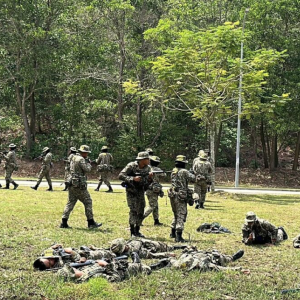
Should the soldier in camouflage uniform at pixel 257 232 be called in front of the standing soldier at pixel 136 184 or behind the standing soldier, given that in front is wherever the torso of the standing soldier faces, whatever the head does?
in front

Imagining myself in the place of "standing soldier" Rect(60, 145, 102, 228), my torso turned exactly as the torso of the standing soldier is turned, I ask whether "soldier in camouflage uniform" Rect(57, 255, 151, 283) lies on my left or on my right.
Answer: on my right

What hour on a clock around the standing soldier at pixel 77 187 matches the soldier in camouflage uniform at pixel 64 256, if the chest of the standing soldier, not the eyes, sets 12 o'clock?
The soldier in camouflage uniform is roughly at 3 o'clock from the standing soldier.

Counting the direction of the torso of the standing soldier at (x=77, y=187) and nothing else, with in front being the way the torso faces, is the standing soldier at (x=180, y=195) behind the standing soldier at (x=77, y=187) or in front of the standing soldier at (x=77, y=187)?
in front

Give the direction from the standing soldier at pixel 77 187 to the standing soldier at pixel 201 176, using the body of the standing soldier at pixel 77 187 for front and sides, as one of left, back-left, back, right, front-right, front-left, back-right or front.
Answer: front-left

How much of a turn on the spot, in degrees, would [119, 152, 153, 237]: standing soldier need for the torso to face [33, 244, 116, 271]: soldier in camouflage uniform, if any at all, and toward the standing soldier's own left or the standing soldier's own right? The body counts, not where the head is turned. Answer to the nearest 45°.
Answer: approximately 90° to the standing soldier's own right

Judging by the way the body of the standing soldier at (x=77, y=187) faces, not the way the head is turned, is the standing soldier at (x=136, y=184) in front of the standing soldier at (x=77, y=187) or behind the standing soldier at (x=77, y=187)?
in front

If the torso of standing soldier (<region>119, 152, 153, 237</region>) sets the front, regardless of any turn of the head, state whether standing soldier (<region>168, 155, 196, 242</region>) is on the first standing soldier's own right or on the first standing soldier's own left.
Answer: on the first standing soldier's own left

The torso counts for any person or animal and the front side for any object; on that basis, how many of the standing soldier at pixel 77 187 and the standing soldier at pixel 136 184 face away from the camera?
0

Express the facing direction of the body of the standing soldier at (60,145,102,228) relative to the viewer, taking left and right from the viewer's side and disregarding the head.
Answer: facing to the right of the viewer
